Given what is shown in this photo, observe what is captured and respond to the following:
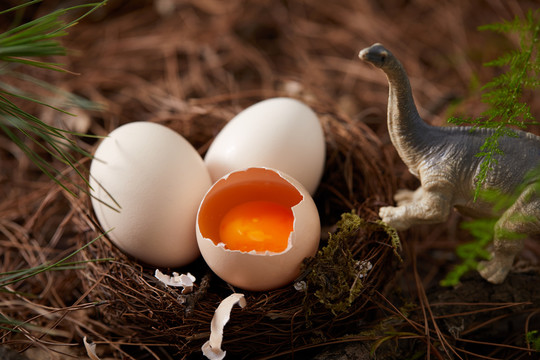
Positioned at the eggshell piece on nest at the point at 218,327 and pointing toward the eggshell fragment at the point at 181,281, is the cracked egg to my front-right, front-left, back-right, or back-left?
front-right

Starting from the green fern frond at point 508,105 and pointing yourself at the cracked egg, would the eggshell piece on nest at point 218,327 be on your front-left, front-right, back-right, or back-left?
front-left

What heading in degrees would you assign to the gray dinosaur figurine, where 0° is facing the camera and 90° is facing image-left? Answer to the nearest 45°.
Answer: approximately 90°
